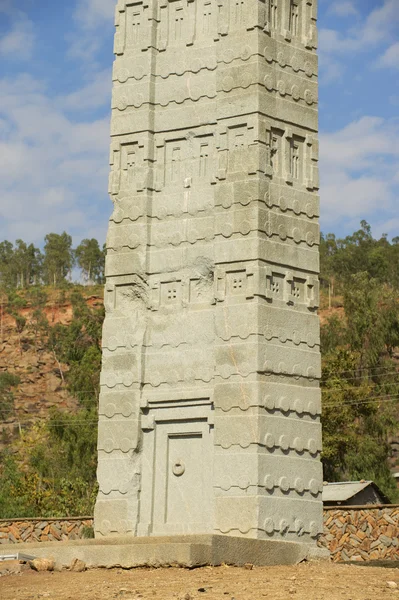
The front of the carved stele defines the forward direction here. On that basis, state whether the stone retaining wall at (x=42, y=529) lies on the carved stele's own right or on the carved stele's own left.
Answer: on the carved stele's own right

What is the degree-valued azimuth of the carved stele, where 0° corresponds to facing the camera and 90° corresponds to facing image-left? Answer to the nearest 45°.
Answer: approximately 45°

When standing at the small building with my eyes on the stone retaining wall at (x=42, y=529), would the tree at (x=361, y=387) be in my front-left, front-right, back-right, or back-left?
back-right

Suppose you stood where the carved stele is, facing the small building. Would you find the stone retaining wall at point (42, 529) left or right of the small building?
left

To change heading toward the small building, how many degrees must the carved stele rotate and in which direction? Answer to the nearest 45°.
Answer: approximately 135° to its right

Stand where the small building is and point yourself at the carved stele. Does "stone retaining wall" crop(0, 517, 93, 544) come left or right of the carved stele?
right
